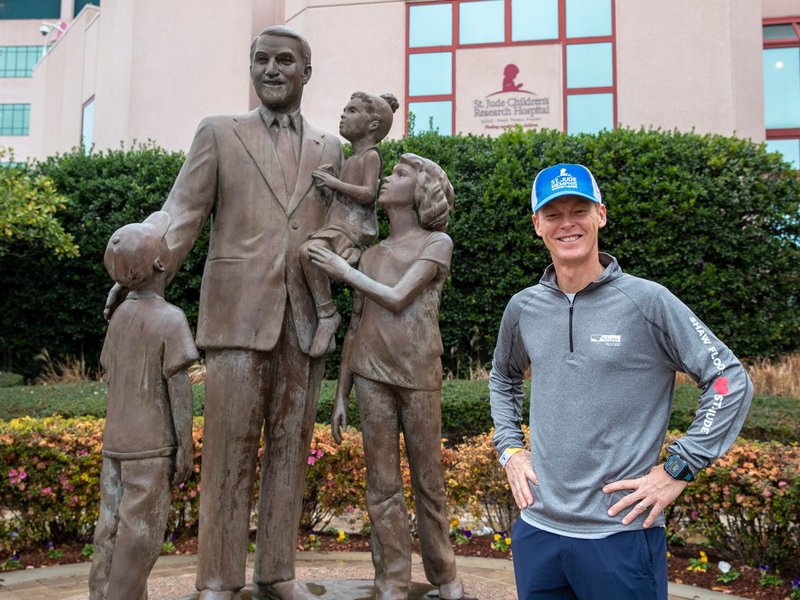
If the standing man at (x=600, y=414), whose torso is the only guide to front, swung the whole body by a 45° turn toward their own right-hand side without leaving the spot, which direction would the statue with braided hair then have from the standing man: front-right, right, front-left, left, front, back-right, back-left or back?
front-right

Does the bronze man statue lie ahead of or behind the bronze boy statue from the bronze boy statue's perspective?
ahead

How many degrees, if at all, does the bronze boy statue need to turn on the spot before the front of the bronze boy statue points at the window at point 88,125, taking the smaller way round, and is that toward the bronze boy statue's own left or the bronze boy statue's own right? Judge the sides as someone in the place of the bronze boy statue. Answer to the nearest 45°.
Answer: approximately 45° to the bronze boy statue's own left

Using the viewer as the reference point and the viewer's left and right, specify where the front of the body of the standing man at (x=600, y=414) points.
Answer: facing the viewer and to the left of the viewer

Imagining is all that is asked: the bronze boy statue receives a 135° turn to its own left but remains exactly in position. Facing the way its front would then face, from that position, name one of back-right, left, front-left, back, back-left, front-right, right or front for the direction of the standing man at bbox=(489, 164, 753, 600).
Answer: back-left

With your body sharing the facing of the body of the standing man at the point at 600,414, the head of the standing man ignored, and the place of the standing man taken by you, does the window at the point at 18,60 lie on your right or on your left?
on your right

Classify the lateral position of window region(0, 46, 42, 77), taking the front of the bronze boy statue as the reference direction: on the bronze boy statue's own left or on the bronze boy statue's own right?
on the bronze boy statue's own left

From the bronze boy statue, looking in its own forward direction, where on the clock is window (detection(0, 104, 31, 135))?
The window is roughly at 10 o'clock from the bronze boy statue.

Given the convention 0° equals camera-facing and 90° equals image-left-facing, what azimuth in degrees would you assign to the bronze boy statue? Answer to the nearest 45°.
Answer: approximately 225°
